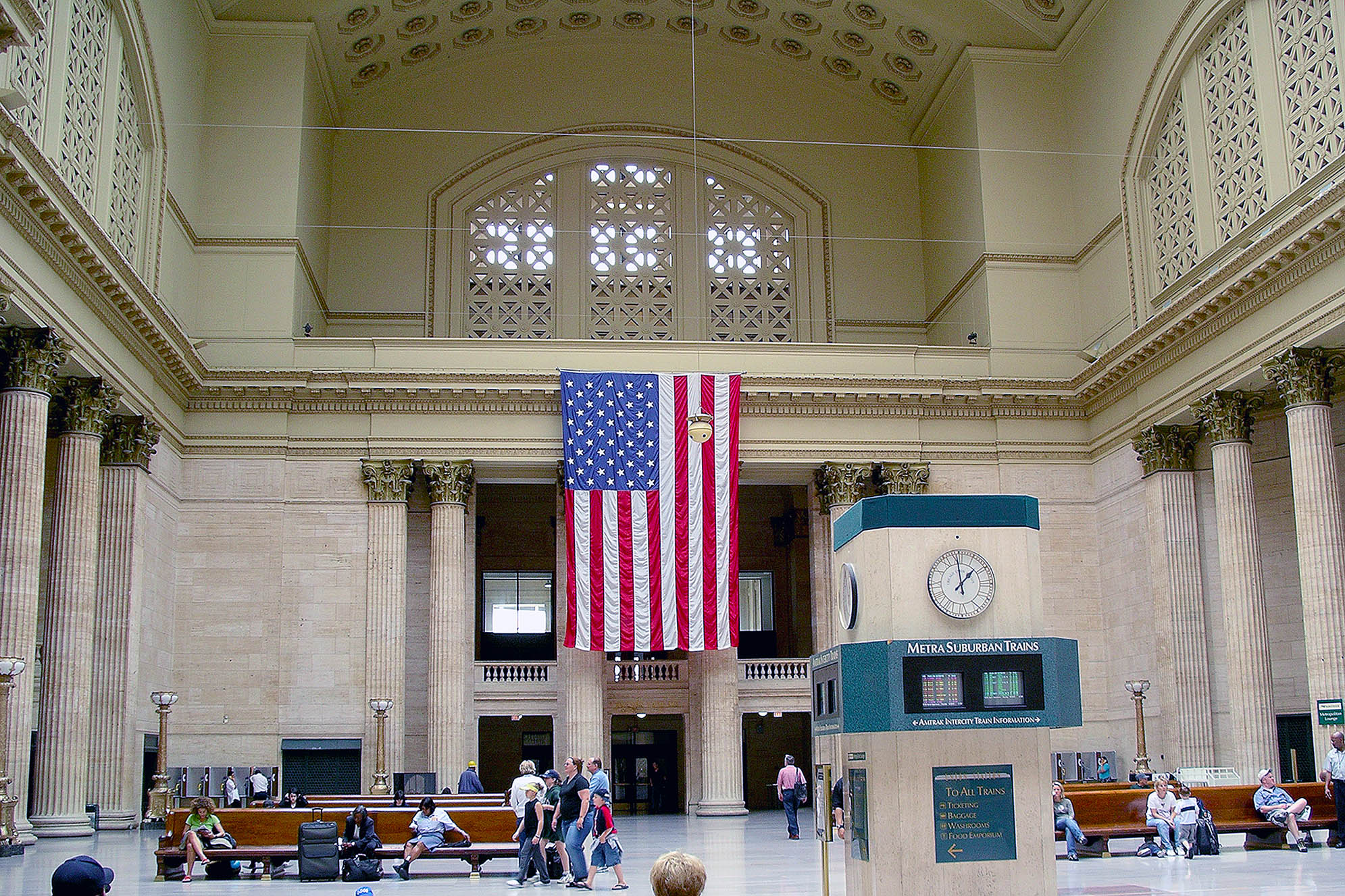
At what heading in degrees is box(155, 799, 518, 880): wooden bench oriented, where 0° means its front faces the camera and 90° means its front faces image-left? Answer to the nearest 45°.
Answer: approximately 0°

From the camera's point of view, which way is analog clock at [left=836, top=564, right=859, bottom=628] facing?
to the viewer's left

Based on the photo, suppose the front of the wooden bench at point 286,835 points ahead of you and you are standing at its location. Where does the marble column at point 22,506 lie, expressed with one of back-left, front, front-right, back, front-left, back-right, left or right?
back-right

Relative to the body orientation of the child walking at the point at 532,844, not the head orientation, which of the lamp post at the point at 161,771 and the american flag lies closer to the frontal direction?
the lamp post

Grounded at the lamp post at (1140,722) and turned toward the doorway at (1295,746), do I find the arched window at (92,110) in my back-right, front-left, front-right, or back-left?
back-right

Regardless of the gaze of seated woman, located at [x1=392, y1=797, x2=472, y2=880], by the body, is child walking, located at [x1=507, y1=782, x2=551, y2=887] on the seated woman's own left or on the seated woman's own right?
on the seated woman's own left
